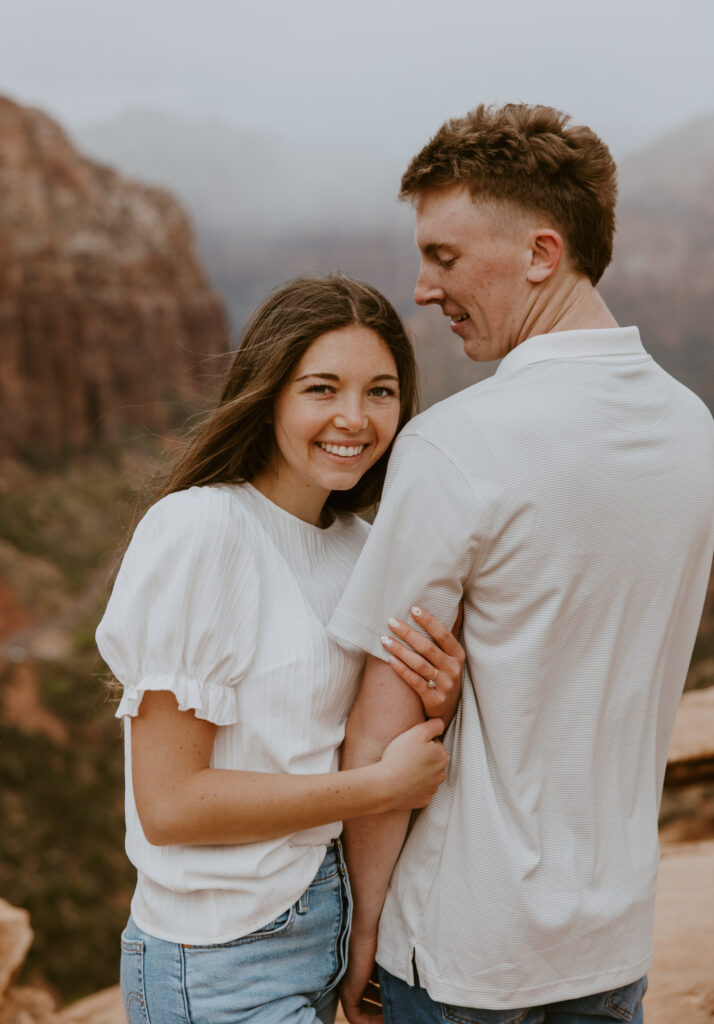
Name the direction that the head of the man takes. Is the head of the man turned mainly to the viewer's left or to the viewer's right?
to the viewer's left

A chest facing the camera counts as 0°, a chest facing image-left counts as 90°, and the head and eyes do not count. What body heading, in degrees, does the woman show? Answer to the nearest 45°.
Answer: approximately 315°
